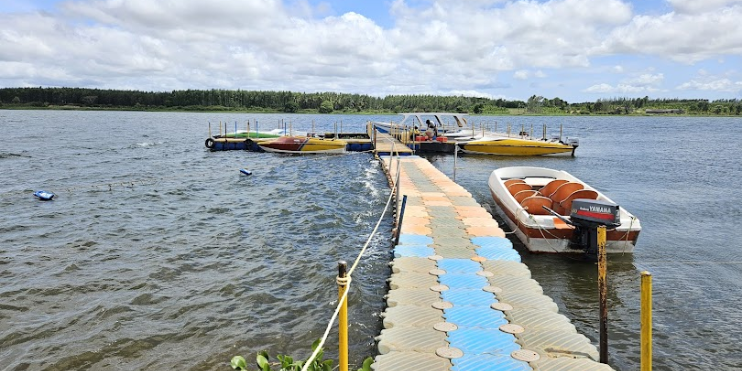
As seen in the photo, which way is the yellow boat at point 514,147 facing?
to the viewer's left

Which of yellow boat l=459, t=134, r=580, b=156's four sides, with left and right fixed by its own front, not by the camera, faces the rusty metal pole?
left

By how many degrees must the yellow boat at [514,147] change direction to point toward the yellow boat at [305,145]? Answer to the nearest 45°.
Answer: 0° — it already faces it

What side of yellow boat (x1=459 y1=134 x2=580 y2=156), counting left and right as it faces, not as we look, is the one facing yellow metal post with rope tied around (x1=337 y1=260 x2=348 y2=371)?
left

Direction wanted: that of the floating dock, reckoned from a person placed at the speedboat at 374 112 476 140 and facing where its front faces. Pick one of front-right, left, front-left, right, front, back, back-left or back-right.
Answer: left

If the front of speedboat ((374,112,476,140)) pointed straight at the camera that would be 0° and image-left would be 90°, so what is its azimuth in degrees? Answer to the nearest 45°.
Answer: approximately 90°

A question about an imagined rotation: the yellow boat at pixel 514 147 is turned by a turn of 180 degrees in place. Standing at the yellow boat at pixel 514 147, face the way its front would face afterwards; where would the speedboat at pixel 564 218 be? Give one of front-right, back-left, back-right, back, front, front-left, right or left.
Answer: right

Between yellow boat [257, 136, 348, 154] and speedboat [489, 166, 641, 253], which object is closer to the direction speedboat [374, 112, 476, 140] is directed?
the yellow boat

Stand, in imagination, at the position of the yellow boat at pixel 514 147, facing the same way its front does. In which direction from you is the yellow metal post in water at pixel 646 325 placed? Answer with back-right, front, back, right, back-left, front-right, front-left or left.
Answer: left

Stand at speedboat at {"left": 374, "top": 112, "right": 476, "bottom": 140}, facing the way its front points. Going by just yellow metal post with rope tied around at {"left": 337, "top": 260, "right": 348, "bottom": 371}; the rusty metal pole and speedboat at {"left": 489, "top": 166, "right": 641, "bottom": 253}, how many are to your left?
3

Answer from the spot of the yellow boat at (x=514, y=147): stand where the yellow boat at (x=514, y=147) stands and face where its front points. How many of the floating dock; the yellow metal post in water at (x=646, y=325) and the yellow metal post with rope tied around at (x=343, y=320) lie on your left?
3
